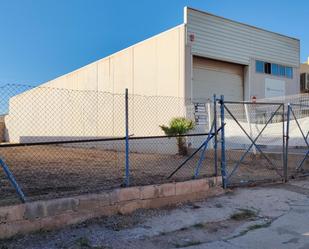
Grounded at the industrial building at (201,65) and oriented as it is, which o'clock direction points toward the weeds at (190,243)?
The weeds is roughly at 2 o'clock from the industrial building.

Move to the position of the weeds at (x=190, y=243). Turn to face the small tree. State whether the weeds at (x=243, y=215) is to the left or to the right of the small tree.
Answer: right

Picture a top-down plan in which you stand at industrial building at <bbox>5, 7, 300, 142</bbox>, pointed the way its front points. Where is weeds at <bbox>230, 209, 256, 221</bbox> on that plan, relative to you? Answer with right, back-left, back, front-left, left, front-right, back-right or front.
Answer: front-right

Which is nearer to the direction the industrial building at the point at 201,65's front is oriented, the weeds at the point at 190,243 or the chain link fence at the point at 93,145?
the weeds

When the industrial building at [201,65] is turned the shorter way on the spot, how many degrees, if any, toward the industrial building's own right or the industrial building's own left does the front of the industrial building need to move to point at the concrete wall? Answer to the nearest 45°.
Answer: approximately 45° to the industrial building's own right

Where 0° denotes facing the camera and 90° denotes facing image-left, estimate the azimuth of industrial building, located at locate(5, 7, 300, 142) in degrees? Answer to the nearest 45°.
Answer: approximately 315°

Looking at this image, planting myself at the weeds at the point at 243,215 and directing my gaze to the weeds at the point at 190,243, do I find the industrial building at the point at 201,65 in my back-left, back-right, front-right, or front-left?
back-right
